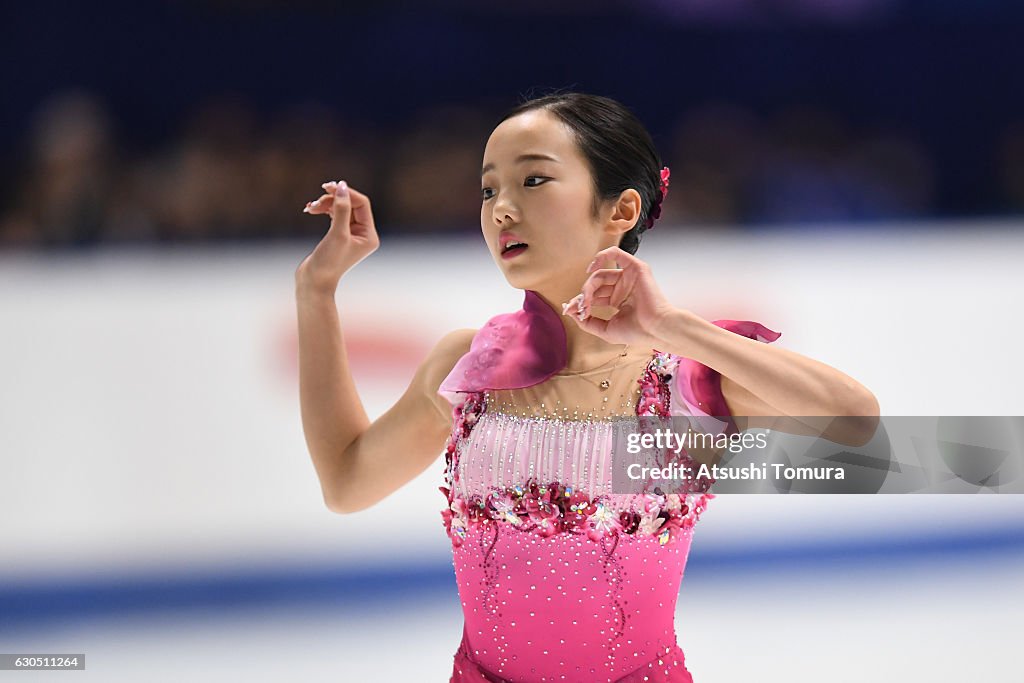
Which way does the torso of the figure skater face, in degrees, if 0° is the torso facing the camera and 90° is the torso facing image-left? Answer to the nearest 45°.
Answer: approximately 0°
